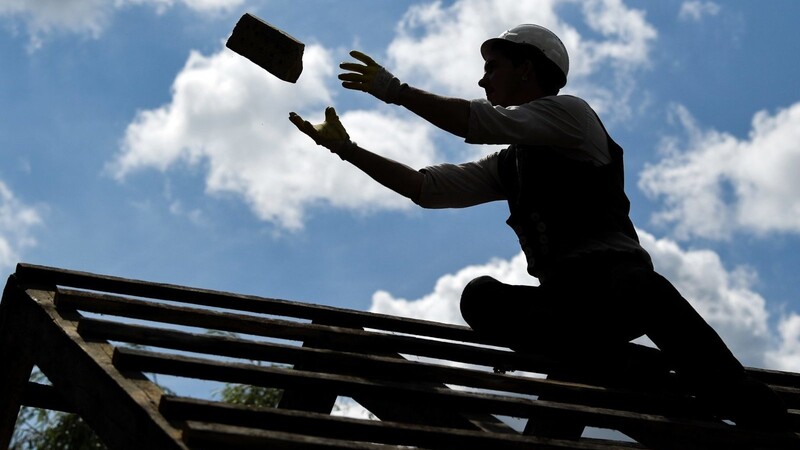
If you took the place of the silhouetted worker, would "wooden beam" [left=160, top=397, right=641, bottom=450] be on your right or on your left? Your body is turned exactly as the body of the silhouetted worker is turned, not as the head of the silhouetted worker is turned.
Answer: on your left

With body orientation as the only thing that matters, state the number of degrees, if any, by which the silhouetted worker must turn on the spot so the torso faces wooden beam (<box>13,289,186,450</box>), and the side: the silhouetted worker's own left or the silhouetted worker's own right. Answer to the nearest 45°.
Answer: approximately 45° to the silhouetted worker's own left

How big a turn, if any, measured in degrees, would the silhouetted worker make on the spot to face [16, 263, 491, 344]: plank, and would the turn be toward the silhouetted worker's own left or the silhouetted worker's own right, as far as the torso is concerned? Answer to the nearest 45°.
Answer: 0° — they already face it

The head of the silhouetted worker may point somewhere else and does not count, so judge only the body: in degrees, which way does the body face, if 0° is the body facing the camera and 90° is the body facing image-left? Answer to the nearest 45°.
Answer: approximately 90°
